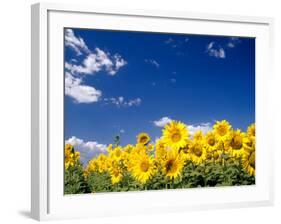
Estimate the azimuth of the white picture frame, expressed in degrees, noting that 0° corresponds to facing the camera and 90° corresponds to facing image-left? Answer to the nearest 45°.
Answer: approximately 315°
